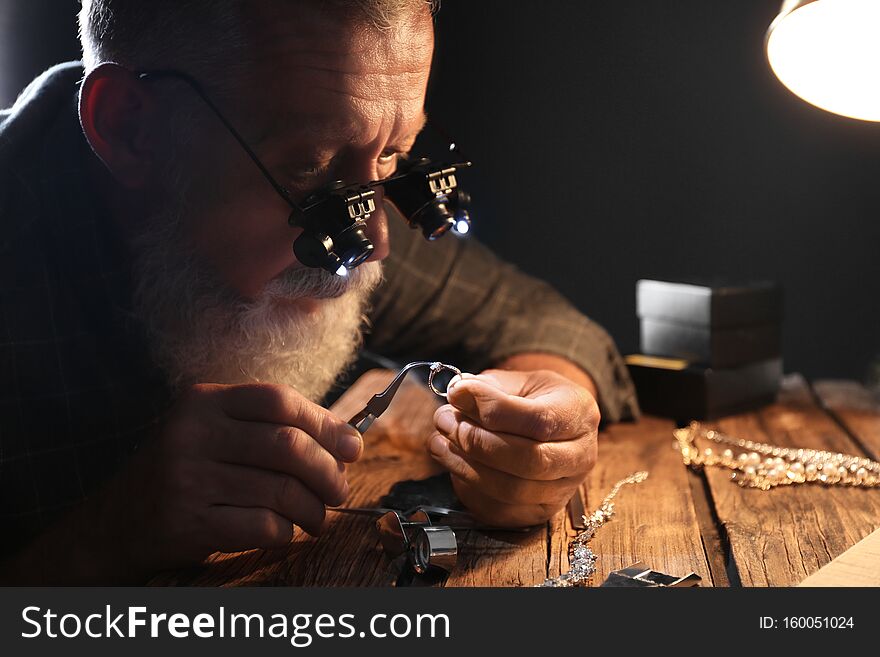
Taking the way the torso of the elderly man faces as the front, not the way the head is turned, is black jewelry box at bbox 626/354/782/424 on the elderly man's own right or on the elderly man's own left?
on the elderly man's own left

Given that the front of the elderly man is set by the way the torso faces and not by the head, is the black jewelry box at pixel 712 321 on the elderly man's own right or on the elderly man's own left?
on the elderly man's own left

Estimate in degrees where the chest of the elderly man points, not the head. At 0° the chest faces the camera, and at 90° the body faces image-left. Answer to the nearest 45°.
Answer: approximately 315°

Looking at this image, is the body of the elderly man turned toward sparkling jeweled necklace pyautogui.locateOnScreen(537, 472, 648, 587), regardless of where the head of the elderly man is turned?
yes

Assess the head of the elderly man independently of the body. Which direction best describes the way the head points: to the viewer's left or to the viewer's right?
to the viewer's right

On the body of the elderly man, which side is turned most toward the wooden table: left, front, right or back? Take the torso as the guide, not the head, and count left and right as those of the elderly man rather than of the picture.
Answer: front
